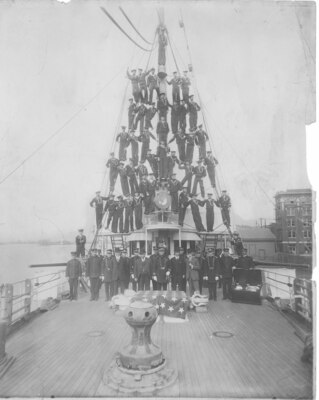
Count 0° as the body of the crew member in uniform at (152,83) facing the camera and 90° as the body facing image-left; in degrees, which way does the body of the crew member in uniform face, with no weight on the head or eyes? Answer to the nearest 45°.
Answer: approximately 0°

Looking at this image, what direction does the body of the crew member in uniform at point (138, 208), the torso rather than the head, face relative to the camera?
toward the camera

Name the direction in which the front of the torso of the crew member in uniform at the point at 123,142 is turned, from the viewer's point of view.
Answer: toward the camera

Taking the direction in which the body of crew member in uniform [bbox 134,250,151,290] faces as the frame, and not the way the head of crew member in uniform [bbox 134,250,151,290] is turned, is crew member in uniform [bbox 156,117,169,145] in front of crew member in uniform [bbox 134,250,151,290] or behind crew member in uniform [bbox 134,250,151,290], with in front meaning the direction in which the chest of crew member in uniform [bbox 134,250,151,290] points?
behind

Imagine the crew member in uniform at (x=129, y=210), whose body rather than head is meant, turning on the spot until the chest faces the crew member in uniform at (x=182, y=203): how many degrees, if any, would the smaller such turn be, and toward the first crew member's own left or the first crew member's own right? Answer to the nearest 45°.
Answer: approximately 90° to the first crew member's own left

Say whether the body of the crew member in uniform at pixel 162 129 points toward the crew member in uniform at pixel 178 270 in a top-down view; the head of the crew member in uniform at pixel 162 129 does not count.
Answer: yes

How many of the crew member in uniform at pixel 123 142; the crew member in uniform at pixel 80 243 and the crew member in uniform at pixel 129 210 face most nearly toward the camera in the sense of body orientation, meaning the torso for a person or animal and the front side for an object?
3

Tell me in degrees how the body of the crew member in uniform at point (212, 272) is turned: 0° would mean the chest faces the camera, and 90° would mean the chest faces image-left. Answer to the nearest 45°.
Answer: approximately 0°

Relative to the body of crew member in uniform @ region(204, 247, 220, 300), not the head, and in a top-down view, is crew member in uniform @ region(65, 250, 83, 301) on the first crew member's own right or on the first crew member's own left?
on the first crew member's own right
